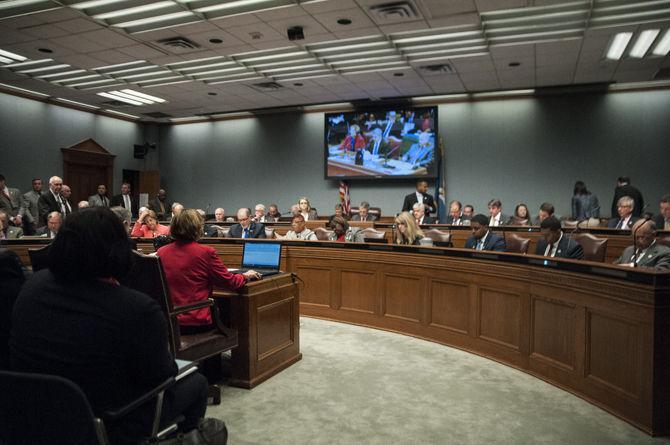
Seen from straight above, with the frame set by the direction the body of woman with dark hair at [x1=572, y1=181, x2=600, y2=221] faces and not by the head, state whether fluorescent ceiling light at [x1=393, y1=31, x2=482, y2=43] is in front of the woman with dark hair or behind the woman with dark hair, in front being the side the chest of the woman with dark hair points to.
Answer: in front

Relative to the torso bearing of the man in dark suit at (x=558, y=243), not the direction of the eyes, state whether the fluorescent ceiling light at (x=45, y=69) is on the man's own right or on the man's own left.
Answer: on the man's own right

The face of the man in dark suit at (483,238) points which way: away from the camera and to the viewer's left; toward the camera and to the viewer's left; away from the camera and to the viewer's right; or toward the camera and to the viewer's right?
toward the camera and to the viewer's left

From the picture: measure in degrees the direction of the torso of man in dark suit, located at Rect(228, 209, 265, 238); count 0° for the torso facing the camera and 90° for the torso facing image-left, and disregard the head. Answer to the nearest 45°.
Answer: approximately 0°

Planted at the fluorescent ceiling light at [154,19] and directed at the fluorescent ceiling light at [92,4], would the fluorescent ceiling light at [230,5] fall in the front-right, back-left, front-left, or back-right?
back-left

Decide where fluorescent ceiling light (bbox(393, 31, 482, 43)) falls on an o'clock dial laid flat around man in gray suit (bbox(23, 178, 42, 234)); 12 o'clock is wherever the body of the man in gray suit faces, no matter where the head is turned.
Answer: The fluorescent ceiling light is roughly at 12 o'clock from the man in gray suit.

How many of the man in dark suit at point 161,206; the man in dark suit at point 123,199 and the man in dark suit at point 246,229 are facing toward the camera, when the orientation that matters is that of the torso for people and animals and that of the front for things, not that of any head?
3

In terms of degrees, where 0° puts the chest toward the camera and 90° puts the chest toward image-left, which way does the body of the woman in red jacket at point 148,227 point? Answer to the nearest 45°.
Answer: approximately 0°

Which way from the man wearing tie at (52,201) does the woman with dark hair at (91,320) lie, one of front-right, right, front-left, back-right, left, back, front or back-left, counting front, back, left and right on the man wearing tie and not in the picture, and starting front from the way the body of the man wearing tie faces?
front-right

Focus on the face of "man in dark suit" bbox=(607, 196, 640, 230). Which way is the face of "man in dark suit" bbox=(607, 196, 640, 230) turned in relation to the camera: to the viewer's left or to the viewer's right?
to the viewer's left

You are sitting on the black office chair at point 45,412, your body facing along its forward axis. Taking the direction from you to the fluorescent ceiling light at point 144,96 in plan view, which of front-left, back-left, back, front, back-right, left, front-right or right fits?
front-left

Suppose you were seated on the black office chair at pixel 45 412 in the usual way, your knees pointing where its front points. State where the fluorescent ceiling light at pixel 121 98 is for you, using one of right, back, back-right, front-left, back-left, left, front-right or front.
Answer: front-left

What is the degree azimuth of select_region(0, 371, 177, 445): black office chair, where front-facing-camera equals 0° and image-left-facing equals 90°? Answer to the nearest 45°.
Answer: approximately 225°
